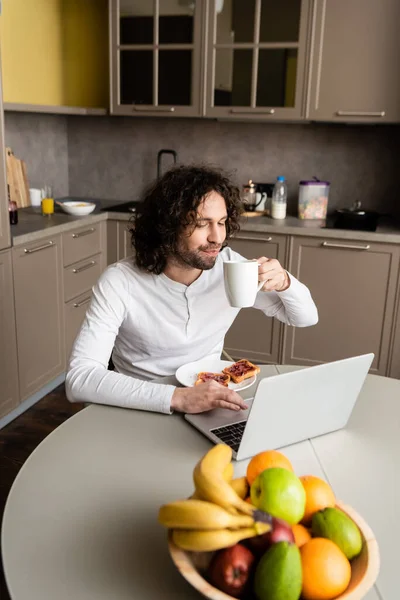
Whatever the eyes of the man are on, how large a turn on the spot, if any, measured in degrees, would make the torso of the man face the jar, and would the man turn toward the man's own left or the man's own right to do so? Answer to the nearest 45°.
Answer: approximately 135° to the man's own left

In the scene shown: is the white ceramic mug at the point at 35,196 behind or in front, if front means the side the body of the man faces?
behind

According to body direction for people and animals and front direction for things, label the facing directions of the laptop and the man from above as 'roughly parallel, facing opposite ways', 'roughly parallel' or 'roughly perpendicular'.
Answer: roughly parallel, facing opposite ways

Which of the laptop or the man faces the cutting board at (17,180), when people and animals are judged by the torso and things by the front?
the laptop

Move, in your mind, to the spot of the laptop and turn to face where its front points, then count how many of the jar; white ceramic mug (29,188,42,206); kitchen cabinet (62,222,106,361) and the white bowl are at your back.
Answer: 0

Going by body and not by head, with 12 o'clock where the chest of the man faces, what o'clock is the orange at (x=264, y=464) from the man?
The orange is roughly at 1 o'clock from the man.

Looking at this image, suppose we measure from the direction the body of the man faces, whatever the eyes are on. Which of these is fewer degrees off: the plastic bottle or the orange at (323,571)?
the orange

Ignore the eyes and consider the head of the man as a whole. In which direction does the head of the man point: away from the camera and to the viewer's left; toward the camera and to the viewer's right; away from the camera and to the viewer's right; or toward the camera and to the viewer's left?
toward the camera and to the viewer's right

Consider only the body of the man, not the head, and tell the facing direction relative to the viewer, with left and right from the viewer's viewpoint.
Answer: facing the viewer and to the right of the viewer

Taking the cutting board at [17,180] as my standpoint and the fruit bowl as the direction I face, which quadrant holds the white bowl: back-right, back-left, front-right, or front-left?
front-left

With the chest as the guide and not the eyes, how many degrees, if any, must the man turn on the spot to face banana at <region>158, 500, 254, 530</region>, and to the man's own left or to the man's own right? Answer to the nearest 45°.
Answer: approximately 45° to the man's own right

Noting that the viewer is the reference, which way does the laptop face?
facing away from the viewer and to the left of the viewer
